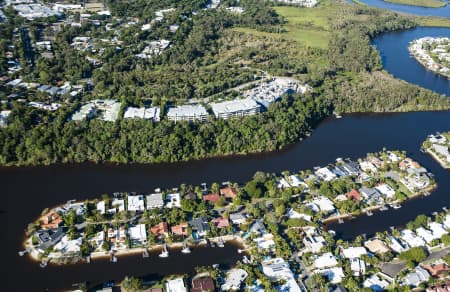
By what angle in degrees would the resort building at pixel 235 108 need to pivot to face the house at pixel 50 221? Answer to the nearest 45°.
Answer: approximately 45° to its right

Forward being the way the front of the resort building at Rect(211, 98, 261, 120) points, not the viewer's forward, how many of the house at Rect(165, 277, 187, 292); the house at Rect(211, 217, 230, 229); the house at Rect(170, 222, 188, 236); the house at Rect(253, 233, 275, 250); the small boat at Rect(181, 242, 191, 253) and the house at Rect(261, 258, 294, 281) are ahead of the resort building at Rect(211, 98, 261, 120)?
6

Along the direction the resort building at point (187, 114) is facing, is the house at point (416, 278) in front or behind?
in front

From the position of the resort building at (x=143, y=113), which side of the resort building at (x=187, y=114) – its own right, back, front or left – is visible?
right

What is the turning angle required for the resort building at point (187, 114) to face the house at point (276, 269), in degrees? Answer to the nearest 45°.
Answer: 0° — it already faces it

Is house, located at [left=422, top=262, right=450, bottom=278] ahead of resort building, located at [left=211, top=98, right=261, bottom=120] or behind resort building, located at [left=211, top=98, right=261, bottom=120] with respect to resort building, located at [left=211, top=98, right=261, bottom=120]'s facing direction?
ahead

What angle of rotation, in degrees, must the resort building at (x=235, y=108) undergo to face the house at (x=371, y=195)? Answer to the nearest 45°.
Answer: approximately 45° to its left

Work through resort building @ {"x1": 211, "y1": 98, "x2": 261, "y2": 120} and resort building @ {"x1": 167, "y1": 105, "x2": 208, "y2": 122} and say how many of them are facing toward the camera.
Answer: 2

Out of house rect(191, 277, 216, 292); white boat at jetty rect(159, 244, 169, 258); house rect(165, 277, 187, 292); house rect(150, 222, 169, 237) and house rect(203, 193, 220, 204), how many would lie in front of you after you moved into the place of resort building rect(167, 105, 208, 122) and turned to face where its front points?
5

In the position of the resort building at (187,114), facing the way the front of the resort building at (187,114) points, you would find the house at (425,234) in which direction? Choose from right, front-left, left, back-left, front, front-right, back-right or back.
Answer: front-left

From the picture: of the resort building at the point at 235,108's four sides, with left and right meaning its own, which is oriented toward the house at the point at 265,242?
front

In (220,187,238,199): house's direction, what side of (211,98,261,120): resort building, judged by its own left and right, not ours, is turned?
front

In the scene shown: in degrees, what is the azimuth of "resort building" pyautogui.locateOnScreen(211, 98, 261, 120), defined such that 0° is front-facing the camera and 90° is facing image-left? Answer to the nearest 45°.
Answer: approximately 0°
